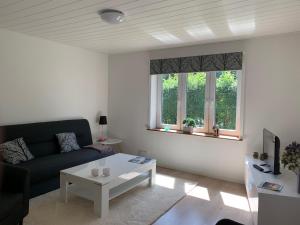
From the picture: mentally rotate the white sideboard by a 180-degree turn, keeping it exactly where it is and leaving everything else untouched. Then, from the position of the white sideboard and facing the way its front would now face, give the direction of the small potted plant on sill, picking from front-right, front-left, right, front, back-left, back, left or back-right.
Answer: back-left

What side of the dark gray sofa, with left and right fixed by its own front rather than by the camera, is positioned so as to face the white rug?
front

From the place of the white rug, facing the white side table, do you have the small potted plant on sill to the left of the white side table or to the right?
right

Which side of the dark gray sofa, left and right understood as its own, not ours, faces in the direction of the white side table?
left

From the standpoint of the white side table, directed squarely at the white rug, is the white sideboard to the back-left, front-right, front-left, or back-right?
front-left

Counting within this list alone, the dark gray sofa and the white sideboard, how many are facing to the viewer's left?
1

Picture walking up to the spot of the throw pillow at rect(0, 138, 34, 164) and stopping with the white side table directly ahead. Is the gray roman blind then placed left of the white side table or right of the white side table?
right

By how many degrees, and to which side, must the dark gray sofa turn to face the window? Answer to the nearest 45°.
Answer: approximately 45° to its left

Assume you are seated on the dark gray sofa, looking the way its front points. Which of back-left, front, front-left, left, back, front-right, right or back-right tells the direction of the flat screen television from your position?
front

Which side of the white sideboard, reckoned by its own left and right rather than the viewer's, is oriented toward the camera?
left

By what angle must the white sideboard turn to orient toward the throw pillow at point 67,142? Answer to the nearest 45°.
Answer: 0° — it already faces it

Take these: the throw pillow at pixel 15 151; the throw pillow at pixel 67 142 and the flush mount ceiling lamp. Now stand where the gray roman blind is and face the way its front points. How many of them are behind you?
0

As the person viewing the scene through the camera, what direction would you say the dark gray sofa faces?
facing the viewer and to the right of the viewer

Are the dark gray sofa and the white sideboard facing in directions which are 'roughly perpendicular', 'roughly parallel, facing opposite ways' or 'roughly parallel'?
roughly parallel, facing opposite ways

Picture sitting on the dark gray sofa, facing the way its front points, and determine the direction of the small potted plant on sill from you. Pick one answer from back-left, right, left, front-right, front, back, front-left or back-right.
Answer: front-left

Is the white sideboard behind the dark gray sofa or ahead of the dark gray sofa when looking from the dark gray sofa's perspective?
ahead
